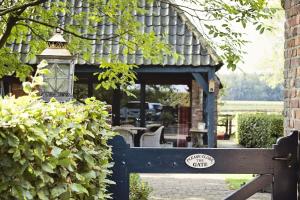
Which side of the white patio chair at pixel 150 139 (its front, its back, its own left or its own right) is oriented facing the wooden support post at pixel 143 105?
right

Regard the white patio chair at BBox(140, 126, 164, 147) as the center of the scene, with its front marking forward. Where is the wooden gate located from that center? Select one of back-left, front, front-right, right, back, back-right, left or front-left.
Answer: left

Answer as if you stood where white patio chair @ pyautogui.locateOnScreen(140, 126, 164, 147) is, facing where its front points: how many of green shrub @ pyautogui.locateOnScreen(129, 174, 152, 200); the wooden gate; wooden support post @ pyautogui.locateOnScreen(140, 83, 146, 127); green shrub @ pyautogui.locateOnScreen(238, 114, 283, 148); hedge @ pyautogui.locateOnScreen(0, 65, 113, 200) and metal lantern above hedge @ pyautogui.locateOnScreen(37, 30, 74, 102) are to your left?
4

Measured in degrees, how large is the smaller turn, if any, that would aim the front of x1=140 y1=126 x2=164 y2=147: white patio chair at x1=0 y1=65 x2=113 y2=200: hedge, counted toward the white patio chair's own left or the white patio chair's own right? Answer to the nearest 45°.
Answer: approximately 90° to the white patio chair's own left

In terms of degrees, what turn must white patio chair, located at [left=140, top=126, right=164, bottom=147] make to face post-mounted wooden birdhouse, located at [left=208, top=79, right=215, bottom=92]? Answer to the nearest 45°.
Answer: approximately 135° to its left

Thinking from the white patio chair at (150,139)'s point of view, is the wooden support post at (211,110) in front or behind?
behind

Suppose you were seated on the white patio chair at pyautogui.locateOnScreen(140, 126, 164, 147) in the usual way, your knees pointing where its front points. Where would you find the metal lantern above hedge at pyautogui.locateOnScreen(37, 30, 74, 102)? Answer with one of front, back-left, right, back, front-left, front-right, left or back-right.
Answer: left

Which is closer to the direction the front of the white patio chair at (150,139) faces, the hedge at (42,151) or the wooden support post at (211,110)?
the hedge

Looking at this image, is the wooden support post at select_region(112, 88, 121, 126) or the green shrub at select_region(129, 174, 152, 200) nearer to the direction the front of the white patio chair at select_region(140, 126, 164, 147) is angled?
the wooden support post
